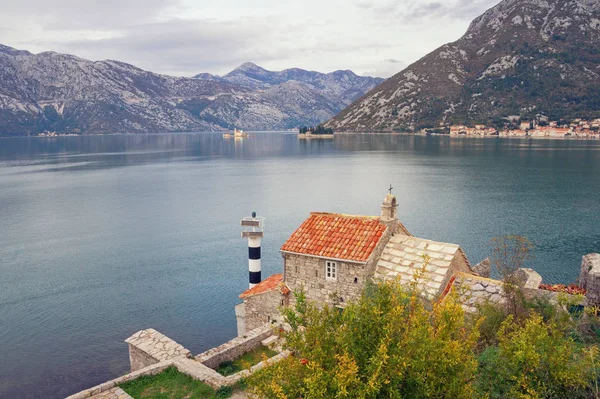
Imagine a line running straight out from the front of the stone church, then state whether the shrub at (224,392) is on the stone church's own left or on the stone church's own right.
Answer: on the stone church's own right

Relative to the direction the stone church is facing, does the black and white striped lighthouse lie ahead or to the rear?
to the rear

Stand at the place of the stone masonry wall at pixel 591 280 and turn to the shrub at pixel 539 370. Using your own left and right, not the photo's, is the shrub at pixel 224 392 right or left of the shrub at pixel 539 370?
right

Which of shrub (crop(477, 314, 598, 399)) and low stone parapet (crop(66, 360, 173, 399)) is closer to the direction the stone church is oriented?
the shrub

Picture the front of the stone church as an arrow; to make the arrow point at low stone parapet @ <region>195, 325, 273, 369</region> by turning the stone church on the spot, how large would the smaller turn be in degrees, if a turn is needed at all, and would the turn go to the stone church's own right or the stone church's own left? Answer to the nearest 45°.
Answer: approximately 90° to the stone church's own right

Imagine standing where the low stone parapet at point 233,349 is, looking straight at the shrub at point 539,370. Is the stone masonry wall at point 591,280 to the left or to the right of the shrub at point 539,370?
left

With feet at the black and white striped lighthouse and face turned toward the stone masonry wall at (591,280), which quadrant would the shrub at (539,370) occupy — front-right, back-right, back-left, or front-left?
front-right

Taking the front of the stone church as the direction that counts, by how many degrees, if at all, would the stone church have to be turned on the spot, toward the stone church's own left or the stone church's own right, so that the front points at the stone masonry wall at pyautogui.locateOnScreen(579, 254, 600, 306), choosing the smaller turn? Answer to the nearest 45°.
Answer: approximately 45° to the stone church's own left

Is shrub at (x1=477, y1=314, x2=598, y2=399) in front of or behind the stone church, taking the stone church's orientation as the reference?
in front
